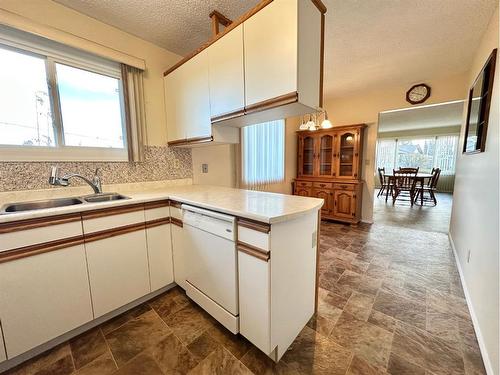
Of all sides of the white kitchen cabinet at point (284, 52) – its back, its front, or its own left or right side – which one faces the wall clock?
back

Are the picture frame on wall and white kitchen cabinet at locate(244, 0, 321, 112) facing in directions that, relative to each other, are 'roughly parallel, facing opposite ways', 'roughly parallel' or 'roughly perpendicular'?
roughly perpendicular

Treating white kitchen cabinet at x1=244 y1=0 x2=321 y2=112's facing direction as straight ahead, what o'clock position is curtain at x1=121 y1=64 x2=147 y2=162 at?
The curtain is roughly at 2 o'clock from the white kitchen cabinet.

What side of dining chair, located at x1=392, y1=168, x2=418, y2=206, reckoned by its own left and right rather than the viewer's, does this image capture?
back

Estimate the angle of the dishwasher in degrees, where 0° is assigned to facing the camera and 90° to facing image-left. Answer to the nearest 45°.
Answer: approximately 45°

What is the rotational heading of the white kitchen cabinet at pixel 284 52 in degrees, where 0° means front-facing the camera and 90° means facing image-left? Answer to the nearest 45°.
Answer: approximately 45°

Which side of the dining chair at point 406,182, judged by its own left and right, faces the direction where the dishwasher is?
back

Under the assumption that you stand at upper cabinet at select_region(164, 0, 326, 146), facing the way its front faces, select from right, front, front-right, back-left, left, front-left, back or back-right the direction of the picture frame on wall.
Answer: back-left

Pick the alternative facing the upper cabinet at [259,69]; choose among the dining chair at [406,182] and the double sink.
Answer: the double sink

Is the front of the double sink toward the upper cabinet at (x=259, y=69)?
no

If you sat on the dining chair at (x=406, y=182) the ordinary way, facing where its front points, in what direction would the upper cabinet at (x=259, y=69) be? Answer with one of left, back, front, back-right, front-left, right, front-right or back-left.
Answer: back

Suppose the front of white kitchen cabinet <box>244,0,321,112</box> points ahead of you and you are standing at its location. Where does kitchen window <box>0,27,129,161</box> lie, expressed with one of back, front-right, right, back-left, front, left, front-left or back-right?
front-right

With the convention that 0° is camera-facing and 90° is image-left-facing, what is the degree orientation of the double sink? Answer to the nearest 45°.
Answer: approximately 315°

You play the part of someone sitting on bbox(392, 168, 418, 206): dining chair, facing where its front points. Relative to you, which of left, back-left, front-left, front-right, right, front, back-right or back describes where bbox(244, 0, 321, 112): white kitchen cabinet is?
back

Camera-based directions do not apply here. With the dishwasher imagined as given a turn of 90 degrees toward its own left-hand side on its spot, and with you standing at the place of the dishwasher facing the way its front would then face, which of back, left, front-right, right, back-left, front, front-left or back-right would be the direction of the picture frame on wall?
front-left
